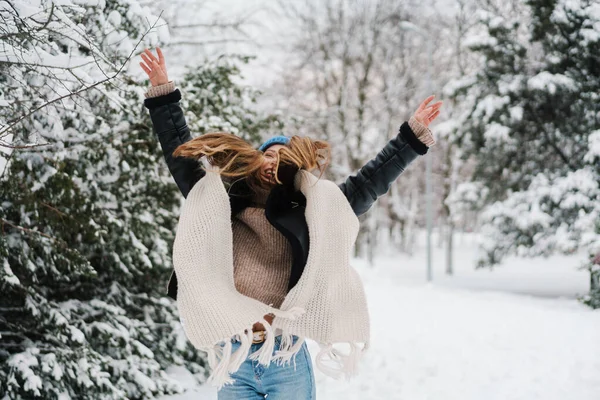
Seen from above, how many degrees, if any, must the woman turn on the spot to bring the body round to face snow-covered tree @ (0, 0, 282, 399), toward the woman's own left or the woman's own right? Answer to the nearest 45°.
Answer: approximately 135° to the woman's own right

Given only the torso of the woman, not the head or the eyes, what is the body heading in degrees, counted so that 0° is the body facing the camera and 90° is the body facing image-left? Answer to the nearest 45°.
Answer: approximately 0°

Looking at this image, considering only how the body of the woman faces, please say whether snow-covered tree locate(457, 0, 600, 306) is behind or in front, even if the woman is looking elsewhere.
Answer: behind
